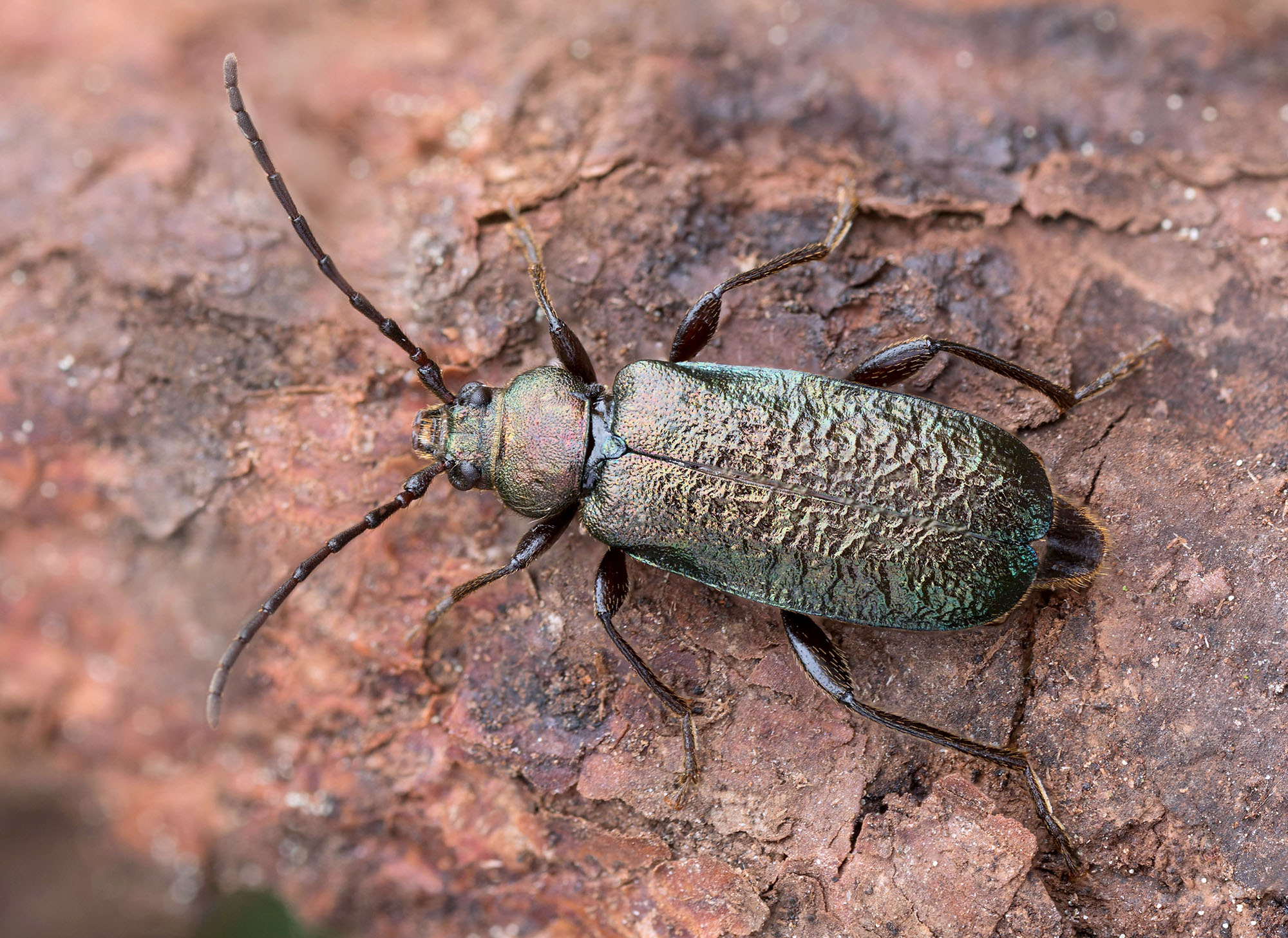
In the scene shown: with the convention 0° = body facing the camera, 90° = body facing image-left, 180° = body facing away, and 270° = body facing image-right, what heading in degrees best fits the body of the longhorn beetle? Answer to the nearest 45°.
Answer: approximately 90°
